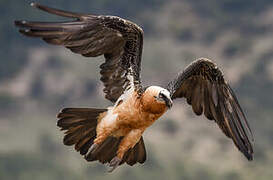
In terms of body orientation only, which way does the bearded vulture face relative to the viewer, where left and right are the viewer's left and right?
facing the viewer and to the right of the viewer
